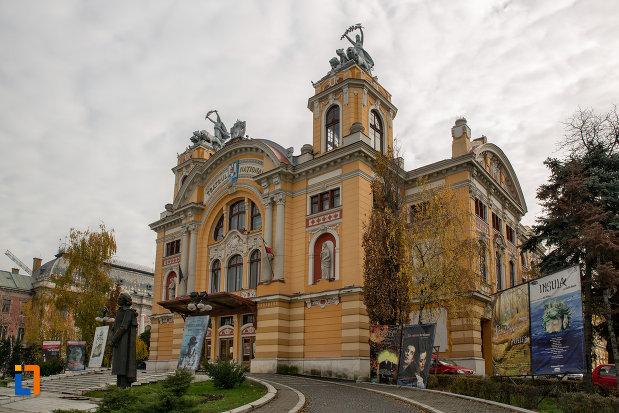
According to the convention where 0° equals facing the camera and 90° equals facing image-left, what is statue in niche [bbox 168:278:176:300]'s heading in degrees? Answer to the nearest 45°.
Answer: approximately 45°

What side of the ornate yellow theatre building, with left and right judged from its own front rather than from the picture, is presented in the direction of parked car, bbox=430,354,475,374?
left

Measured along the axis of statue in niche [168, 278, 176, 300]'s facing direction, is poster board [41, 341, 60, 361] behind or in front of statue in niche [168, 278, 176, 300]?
in front

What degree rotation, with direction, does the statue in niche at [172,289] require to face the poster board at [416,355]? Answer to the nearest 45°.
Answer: approximately 45° to its left

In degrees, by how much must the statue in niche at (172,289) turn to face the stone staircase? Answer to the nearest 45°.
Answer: approximately 45° to its left

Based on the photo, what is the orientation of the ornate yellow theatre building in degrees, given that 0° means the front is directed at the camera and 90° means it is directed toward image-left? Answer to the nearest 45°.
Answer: approximately 45°

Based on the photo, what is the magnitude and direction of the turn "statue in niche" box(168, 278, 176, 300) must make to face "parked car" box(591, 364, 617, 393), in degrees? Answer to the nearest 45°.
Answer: approximately 90° to its left

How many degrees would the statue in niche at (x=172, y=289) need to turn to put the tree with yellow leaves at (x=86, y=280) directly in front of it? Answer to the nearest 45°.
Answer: approximately 90° to its right

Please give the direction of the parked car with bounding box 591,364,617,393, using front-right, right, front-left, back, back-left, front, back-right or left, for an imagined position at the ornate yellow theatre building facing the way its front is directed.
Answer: left
